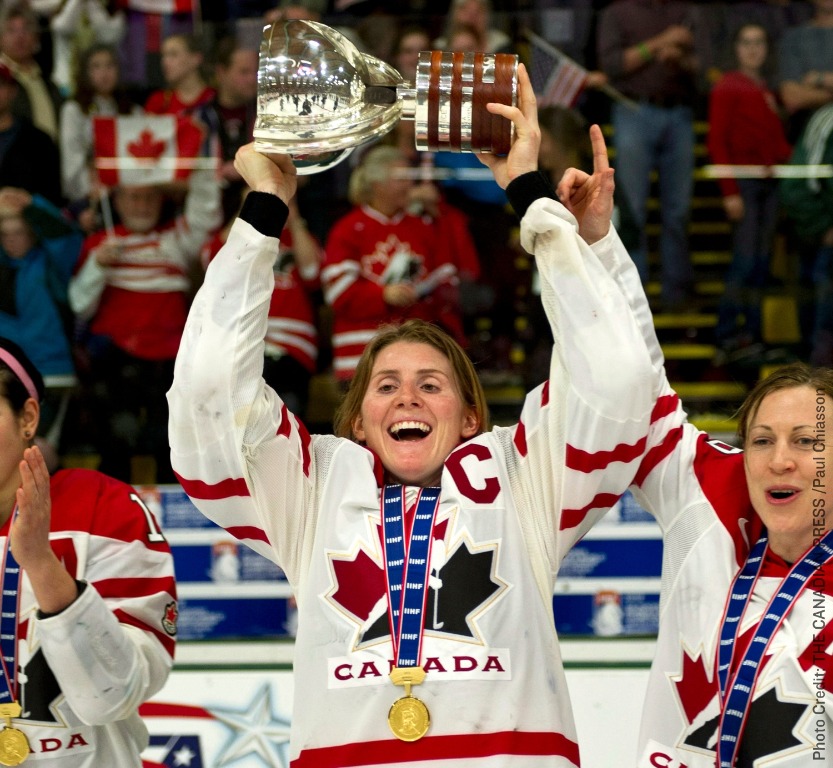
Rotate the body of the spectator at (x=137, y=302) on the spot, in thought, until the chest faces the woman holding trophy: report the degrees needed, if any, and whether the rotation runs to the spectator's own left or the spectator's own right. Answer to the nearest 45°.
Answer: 0° — they already face them

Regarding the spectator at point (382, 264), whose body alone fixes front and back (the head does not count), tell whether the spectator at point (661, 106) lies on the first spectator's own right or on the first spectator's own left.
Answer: on the first spectator's own left

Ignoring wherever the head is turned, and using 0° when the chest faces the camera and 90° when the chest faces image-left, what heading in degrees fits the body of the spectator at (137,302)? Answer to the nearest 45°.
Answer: approximately 0°

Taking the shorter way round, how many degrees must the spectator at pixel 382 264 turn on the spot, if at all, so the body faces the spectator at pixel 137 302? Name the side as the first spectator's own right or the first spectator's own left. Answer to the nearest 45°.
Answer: approximately 135° to the first spectator's own right

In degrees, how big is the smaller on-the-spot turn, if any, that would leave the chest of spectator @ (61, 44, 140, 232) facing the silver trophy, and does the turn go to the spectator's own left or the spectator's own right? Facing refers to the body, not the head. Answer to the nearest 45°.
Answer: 0° — they already face it

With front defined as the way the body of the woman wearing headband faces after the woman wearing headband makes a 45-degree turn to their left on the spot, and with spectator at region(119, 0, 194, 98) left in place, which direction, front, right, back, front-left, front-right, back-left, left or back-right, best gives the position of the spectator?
back

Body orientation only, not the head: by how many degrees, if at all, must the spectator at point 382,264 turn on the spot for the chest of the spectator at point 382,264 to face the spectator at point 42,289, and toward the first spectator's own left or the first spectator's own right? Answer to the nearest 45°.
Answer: approximately 135° to the first spectator's own right

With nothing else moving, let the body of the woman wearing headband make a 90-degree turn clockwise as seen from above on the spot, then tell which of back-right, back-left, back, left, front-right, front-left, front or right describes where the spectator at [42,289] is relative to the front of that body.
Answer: front-right

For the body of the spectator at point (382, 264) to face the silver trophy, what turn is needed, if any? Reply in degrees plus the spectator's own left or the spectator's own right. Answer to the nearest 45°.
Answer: approximately 45° to the spectator's own right

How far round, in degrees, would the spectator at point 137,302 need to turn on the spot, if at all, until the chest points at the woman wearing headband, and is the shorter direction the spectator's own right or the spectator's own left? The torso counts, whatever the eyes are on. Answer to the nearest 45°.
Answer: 0° — they already face them
